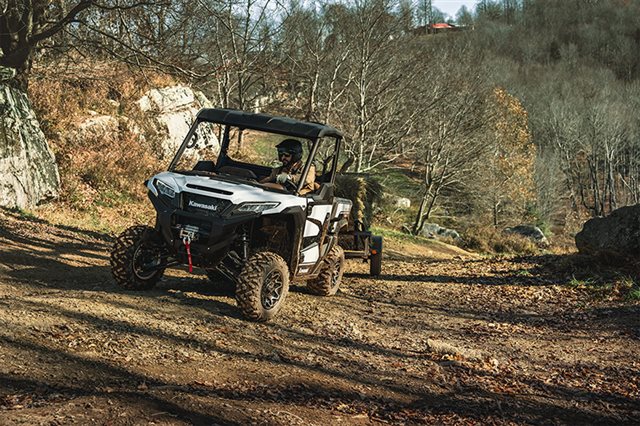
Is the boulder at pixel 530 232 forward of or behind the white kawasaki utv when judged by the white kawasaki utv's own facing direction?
behind

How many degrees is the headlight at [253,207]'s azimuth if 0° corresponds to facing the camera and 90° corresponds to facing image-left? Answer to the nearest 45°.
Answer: approximately 45°

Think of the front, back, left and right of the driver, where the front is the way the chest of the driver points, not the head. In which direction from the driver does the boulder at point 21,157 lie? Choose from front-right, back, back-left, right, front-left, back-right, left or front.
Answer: right

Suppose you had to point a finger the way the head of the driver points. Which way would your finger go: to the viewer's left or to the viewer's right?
to the viewer's left

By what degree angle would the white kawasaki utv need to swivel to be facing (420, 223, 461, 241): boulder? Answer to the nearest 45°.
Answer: approximately 135° to its right

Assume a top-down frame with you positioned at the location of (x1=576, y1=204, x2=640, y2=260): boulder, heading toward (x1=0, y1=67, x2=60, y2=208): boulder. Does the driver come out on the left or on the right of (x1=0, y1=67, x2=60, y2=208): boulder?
left

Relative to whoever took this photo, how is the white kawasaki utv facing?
facing the viewer and to the left of the viewer

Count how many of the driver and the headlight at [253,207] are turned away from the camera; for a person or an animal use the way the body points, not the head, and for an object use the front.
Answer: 0

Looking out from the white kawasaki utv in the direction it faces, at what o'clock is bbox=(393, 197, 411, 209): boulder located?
The boulder is roughly at 5 o'clock from the white kawasaki utv.
